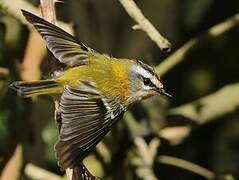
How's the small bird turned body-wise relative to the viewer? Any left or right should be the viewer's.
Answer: facing to the right of the viewer
